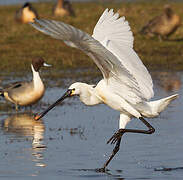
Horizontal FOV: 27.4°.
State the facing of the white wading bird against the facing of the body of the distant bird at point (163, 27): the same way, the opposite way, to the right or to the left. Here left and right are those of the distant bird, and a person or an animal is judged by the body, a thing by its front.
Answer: the opposite way

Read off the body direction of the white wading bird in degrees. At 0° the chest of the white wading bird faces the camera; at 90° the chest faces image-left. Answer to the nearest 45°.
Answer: approximately 90°

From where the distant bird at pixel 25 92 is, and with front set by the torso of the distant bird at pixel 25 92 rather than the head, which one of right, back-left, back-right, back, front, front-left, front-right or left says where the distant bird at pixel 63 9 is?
left

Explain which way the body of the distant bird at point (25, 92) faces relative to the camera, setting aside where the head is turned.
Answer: to the viewer's right

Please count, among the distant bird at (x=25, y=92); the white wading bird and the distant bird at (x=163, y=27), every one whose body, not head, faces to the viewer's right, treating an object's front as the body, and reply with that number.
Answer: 2

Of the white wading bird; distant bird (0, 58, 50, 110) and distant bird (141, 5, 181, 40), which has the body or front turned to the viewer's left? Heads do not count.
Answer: the white wading bird

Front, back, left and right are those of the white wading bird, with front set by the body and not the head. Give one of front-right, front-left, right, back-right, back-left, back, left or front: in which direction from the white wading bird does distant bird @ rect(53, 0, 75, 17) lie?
right

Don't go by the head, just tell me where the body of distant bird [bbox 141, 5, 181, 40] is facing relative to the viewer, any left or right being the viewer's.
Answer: facing to the right of the viewer
